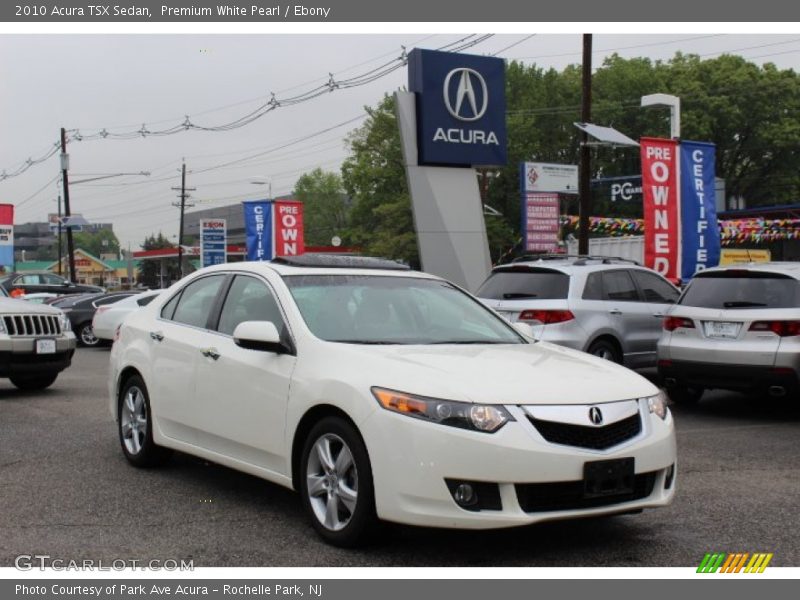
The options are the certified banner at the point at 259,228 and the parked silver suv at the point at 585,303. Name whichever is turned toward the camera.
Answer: the certified banner

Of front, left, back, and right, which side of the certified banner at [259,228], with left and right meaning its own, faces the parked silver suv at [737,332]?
front

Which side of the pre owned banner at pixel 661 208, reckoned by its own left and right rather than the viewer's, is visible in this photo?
front

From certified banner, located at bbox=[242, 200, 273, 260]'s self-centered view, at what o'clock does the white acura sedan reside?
The white acura sedan is roughly at 12 o'clock from the certified banner.

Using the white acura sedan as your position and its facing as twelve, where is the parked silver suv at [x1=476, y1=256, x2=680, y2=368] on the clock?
The parked silver suv is roughly at 8 o'clock from the white acura sedan.

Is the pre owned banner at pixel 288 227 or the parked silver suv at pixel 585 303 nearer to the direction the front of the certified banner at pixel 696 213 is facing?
the parked silver suv

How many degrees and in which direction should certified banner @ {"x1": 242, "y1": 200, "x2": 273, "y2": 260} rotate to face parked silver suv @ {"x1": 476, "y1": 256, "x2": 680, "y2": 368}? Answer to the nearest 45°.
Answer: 0° — it already faces it

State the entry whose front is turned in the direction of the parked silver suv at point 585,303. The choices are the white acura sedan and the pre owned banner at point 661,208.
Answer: the pre owned banner

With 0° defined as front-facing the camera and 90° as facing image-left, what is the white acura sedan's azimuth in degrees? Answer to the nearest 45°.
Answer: approximately 315°

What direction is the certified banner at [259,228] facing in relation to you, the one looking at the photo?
facing the viewer

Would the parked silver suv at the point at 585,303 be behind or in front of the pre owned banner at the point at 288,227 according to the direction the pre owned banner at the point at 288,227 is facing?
in front

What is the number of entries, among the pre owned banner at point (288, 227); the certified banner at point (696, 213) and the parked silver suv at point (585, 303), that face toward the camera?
2

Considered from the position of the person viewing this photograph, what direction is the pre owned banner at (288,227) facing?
facing the viewer

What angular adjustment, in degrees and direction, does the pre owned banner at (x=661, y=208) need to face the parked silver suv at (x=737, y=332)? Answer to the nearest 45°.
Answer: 0° — it already faces it

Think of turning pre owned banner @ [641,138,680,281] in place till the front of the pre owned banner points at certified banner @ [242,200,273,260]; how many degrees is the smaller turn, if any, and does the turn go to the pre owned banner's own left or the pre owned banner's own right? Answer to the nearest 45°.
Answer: approximately 135° to the pre owned banner's own right
